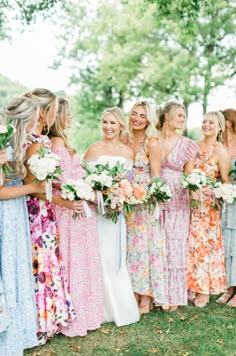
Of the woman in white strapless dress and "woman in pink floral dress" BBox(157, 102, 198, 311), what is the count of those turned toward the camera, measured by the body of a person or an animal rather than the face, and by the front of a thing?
2

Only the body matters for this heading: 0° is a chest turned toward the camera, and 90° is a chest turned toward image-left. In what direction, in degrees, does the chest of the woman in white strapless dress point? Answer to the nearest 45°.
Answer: approximately 0°

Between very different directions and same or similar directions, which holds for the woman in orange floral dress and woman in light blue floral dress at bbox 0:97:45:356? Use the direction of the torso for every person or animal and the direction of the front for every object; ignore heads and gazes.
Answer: very different directions

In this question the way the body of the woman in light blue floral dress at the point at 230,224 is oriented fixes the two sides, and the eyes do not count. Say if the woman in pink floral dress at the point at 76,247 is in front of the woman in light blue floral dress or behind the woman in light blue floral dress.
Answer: in front

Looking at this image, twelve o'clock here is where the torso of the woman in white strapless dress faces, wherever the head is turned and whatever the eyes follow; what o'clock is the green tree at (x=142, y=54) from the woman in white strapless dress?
The green tree is roughly at 6 o'clock from the woman in white strapless dress.

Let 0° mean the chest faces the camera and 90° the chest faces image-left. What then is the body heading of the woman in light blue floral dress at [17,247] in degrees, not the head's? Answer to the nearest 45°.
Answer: approximately 270°

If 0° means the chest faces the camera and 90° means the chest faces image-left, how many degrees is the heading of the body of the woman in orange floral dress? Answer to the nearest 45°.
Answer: approximately 45°

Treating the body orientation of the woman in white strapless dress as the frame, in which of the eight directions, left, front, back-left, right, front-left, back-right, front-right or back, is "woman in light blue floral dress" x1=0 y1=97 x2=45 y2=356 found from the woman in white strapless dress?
front-right

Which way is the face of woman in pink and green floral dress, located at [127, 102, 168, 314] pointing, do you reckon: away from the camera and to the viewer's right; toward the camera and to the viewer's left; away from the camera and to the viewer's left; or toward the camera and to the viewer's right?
toward the camera and to the viewer's left

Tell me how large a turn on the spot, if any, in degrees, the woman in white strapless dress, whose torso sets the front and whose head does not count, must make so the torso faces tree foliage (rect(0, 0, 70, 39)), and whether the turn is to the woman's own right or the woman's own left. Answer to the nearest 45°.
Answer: approximately 180°

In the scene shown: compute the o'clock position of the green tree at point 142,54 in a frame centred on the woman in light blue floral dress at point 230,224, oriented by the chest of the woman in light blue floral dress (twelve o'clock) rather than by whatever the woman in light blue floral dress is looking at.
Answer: The green tree is roughly at 4 o'clock from the woman in light blue floral dress.
